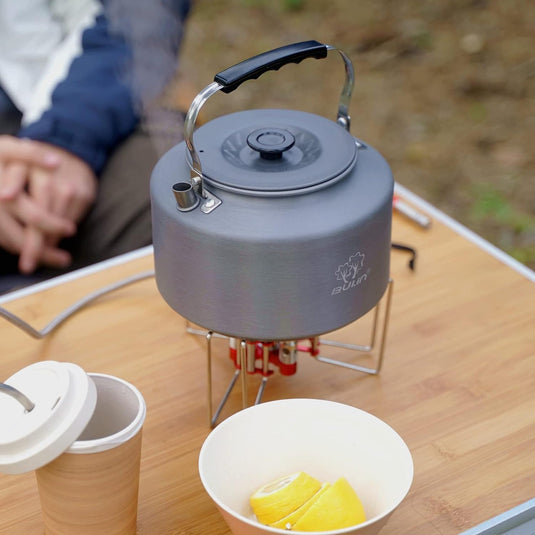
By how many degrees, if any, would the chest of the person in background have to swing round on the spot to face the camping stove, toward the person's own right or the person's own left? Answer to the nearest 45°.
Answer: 0° — they already face it

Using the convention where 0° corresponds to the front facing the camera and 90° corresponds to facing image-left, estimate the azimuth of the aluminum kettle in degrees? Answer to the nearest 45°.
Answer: approximately 45°

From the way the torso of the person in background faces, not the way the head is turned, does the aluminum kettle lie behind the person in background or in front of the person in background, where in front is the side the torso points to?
in front

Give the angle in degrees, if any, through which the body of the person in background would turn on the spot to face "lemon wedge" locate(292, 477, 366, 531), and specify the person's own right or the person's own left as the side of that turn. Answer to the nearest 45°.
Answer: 0° — they already face it

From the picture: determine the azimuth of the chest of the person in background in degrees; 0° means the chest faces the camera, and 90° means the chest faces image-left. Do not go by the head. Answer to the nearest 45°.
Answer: approximately 0°

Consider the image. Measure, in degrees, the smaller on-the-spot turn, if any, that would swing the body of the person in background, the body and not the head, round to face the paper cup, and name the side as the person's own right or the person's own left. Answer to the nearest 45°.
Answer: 0° — they already face it
